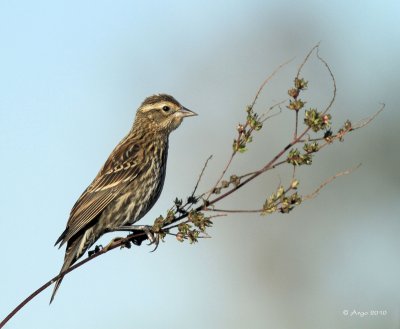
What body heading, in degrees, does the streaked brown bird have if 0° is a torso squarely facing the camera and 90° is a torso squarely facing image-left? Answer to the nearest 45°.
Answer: approximately 270°
